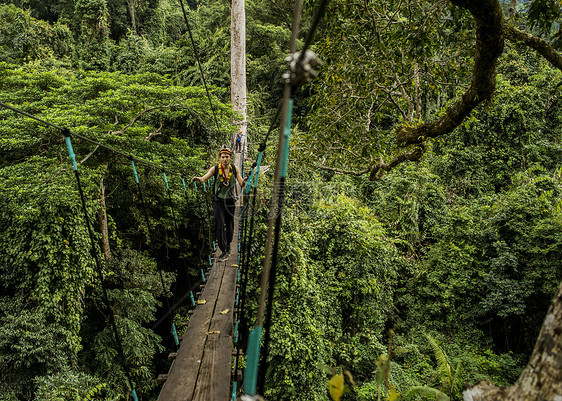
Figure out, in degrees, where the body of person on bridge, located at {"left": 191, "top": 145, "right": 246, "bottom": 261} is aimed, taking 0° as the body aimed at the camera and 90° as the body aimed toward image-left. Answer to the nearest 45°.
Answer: approximately 0°

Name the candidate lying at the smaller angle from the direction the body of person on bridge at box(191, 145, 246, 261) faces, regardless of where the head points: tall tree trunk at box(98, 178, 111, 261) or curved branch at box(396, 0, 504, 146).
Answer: the curved branch

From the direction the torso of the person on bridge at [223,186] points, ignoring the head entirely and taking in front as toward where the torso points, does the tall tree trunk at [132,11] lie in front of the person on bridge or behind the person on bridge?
behind

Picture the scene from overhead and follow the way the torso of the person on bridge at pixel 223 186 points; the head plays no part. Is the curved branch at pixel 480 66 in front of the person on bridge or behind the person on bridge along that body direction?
in front

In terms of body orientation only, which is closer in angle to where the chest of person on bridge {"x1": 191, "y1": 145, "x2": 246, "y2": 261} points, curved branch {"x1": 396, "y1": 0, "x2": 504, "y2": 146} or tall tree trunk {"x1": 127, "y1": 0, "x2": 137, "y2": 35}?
the curved branch

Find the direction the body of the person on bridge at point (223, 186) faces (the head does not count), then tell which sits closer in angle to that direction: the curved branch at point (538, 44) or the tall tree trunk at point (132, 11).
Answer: the curved branch

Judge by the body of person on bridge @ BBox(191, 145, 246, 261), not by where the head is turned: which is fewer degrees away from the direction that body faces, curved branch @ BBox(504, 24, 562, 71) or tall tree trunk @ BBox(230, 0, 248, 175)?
the curved branch

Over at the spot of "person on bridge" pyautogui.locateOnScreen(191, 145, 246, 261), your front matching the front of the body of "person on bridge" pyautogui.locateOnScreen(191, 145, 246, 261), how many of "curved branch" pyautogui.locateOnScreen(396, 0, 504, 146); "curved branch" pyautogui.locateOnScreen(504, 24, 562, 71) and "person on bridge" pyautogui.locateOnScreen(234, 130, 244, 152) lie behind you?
1

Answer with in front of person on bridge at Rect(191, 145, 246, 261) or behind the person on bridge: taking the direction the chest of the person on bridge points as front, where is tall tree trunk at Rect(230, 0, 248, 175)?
behind

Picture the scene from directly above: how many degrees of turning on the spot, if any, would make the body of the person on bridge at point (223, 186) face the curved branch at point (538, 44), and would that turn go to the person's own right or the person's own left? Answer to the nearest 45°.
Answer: approximately 45° to the person's own left

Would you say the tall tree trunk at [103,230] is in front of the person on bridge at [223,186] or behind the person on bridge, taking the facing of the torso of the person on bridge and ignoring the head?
behind

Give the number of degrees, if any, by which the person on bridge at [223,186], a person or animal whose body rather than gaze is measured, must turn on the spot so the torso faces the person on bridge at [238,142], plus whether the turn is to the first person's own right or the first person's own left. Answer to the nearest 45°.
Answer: approximately 180°
